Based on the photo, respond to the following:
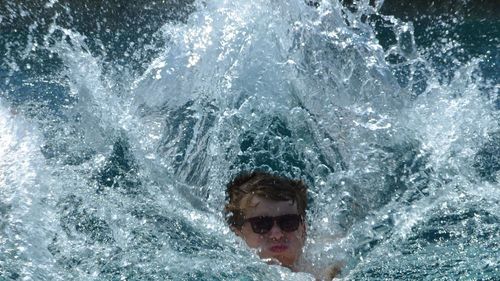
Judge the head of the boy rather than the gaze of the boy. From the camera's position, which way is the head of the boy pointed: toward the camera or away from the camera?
toward the camera

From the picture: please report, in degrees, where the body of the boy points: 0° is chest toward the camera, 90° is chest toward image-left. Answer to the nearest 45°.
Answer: approximately 0°
